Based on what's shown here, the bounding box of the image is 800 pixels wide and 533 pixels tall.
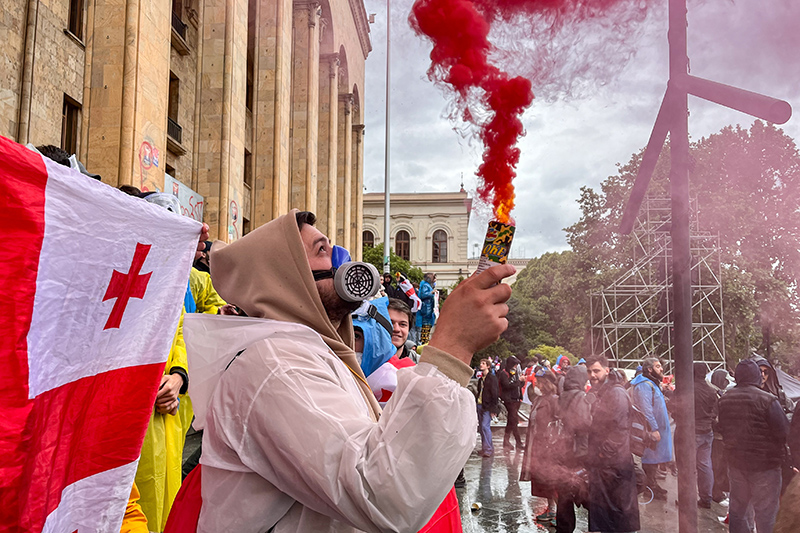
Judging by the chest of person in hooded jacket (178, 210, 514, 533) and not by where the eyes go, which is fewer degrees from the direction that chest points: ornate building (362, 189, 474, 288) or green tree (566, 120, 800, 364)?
the green tree

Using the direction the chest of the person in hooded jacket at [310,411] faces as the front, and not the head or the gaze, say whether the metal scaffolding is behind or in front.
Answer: in front

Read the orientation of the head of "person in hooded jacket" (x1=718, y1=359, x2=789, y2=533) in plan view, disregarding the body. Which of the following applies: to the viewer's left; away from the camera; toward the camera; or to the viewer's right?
away from the camera

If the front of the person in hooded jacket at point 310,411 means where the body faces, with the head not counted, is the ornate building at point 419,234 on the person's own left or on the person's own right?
on the person's own left

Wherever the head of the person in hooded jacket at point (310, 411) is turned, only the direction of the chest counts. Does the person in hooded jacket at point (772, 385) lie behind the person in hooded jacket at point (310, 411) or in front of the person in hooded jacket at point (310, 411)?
in front

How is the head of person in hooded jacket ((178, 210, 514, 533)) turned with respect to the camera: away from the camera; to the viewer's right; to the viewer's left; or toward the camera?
to the viewer's right

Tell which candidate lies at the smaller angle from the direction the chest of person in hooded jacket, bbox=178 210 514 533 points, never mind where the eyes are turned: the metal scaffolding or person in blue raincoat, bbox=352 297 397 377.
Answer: the metal scaffolding

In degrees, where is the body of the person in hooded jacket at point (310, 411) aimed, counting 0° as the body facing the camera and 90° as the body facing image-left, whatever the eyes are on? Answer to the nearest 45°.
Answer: approximately 270°

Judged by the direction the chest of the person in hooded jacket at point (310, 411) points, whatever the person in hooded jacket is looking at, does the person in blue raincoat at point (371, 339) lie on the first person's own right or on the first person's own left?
on the first person's own left

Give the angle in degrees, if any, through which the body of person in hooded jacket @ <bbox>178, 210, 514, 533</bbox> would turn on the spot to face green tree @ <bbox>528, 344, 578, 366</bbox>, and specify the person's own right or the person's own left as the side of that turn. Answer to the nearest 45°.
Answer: approximately 45° to the person's own left

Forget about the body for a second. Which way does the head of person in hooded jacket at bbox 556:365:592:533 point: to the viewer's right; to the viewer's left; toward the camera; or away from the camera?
away from the camera

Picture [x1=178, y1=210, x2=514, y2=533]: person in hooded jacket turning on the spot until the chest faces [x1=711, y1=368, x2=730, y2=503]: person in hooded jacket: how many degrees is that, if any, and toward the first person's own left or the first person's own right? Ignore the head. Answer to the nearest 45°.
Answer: approximately 45° to the first person's own left
